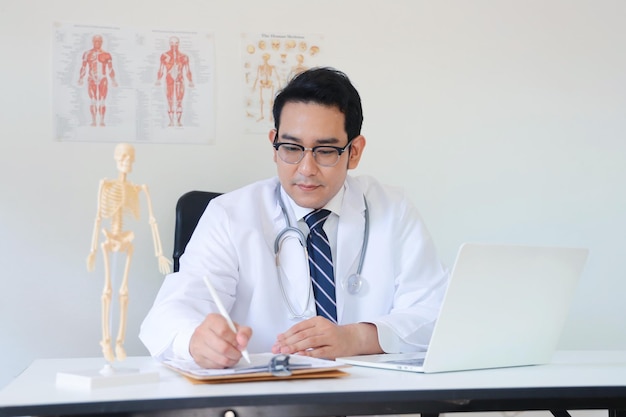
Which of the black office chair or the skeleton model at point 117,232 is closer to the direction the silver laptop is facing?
the black office chair

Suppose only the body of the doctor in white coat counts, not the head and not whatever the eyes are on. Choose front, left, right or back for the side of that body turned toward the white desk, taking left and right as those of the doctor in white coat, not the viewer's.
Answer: front

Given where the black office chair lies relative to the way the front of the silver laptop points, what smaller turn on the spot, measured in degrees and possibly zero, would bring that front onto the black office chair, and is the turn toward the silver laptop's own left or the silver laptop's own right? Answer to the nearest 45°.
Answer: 0° — it already faces it

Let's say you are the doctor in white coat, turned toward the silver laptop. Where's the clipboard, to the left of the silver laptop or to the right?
right

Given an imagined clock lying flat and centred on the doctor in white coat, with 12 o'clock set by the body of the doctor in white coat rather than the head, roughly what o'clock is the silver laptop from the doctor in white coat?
The silver laptop is roughly at 11 o'clock from the doctor in white coat.

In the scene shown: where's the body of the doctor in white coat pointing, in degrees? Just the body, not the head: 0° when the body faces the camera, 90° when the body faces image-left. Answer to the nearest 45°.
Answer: approximately 0°

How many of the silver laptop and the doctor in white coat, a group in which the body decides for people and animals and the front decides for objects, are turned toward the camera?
1

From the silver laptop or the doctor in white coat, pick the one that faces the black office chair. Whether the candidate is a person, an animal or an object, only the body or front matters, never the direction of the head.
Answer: the silver laptop

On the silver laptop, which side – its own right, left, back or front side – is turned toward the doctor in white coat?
front

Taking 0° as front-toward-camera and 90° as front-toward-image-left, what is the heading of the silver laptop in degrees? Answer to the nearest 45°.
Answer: approximately 135°
